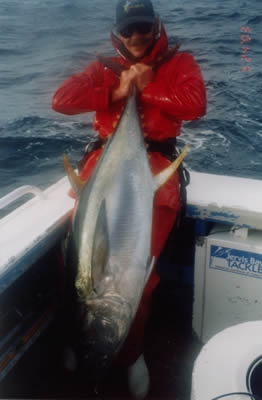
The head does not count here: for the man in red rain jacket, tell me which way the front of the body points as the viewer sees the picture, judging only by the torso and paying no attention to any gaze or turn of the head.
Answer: toward the camera

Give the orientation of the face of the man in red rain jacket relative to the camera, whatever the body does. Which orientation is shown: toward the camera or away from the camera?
toward the camera
